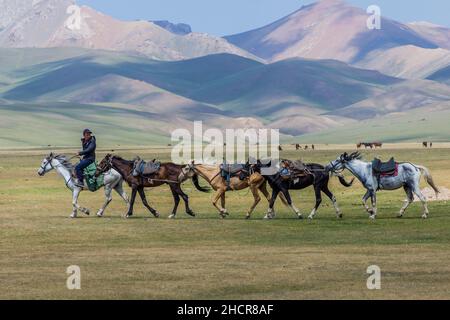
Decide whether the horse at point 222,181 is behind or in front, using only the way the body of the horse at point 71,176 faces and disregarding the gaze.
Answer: behind

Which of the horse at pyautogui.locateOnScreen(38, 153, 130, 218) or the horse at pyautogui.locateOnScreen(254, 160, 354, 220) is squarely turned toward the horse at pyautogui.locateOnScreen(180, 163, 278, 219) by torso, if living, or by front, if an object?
the horse at pyautogui.locateOnScreen(254, 160, 354, 220)

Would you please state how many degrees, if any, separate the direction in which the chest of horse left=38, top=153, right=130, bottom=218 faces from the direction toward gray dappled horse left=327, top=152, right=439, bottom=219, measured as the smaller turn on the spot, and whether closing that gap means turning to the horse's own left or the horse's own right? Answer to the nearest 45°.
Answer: approximately 180°

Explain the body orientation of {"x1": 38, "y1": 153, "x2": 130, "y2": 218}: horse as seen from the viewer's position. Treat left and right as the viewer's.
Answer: facing to the left of the viewer

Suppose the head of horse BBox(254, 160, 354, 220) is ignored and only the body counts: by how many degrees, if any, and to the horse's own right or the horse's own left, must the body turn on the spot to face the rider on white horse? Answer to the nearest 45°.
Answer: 0° — it already faces them

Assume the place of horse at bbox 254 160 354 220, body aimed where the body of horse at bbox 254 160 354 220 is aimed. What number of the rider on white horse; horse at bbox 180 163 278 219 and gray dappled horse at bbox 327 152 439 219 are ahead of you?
2

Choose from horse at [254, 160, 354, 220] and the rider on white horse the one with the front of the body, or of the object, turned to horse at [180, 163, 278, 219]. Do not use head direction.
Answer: horse at [254, 160, 354, 220]

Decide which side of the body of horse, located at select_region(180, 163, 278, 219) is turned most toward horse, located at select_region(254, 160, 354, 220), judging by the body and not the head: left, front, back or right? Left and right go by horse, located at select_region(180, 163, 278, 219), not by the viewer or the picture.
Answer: back

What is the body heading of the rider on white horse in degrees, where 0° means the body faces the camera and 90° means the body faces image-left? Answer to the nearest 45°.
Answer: approximately 90°

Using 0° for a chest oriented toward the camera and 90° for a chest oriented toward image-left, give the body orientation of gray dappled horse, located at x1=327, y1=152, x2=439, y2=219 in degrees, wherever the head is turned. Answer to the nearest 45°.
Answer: approximately 90°

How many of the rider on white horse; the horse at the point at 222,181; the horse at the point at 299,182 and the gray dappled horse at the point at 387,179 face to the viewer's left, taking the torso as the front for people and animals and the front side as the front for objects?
4

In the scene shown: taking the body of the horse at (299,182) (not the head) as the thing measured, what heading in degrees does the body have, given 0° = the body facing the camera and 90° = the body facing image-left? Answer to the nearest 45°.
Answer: approximately 90°

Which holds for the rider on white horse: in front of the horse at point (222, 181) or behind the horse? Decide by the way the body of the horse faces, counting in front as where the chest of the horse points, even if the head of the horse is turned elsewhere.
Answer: in front

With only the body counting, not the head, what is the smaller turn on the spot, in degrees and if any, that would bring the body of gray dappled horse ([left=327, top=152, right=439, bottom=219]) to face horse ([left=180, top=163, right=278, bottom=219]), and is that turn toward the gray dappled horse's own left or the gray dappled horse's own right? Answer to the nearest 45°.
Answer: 0° — it already faces it

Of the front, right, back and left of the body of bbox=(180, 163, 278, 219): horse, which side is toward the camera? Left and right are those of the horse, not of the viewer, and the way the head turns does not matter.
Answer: left

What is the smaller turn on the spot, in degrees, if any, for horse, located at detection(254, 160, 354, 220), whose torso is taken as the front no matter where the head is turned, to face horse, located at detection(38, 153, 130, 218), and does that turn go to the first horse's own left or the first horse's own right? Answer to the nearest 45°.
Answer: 0° — it already faces it

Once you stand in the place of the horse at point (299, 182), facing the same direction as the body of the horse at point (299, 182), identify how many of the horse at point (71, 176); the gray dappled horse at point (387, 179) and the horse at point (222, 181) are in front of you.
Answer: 2

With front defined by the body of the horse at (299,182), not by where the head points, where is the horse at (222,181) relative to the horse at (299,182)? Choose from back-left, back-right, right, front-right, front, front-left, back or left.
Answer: front

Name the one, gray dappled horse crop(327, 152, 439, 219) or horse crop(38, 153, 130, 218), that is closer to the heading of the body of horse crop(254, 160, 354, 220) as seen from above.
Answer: the horse
